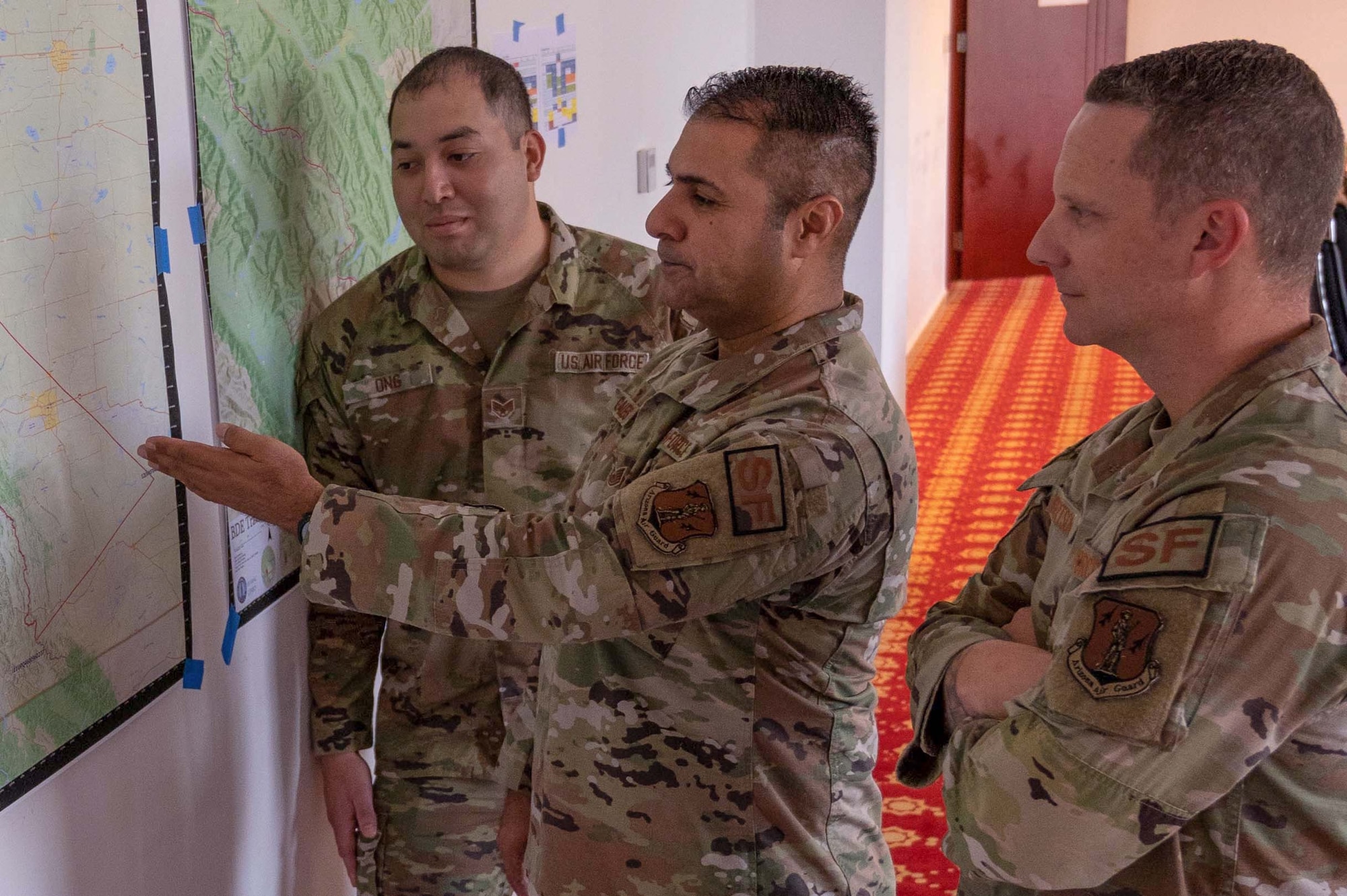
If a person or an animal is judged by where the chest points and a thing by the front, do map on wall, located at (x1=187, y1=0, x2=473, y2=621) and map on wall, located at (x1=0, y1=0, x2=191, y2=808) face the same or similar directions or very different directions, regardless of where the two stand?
same or similar directions

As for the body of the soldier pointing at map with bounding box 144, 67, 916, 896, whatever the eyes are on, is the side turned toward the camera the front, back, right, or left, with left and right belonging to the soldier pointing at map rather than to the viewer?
left

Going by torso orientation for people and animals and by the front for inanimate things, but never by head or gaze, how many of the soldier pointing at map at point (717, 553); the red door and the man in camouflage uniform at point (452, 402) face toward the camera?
2

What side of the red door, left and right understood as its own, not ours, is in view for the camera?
front

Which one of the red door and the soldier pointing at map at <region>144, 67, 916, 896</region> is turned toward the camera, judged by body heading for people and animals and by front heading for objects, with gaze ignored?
the red door

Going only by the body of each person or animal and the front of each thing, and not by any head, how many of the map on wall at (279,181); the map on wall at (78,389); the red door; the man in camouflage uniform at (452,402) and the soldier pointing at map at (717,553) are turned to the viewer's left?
1

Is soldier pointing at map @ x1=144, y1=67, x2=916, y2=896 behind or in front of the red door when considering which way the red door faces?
in front

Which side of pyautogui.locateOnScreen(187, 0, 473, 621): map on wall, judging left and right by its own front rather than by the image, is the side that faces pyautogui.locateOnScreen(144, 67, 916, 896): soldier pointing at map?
front

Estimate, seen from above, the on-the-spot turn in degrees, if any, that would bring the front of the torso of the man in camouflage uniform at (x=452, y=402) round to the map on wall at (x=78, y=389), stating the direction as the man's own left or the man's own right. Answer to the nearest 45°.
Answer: approximately 45° to the man's own right

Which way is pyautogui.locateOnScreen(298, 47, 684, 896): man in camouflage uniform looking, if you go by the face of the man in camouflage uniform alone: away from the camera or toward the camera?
toward the camera

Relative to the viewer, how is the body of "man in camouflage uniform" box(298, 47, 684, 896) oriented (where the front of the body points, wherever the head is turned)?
toward the camera

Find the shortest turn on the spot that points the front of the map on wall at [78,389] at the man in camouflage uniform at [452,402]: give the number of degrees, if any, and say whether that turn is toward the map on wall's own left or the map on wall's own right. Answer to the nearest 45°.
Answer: approximately 90° to the map on wall's own left
